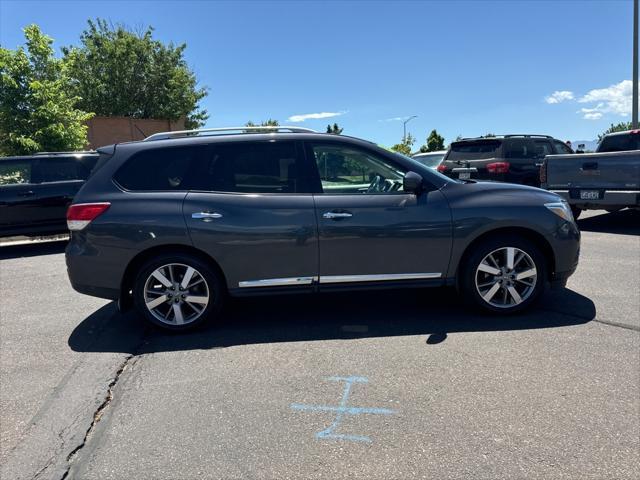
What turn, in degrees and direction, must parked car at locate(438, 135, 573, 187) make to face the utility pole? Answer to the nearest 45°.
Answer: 0° — it already faces it

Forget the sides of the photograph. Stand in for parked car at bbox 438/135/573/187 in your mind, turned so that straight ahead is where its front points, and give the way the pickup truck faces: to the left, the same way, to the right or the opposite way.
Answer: the same way

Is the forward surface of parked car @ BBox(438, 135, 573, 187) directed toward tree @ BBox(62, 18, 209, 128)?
no

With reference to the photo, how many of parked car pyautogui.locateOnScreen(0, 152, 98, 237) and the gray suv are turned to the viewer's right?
1

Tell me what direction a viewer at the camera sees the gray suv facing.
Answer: facing to the right of the viewer

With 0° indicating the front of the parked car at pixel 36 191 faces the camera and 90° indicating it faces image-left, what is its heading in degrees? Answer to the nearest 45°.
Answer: approximately 90°

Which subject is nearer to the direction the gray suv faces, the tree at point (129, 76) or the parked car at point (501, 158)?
the parked car

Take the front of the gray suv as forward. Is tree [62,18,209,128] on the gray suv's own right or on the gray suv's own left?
on the gray suv's own left

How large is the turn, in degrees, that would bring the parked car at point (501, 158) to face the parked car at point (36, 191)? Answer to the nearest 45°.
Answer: approximately 180°

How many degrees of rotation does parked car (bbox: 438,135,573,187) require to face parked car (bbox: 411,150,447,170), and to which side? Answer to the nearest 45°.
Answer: approximately 90° to its left

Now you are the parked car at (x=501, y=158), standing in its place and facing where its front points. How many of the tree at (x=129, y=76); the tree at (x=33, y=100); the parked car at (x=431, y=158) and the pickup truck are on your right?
1

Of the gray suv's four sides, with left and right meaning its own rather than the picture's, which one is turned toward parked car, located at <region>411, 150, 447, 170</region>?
left

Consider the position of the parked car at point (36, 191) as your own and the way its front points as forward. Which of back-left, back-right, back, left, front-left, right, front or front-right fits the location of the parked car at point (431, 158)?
back

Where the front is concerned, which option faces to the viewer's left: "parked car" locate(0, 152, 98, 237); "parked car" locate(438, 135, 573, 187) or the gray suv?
"parked car" locate(0, 152, 98, 237)

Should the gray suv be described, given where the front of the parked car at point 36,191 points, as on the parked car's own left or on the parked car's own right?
on the parked car's own left
